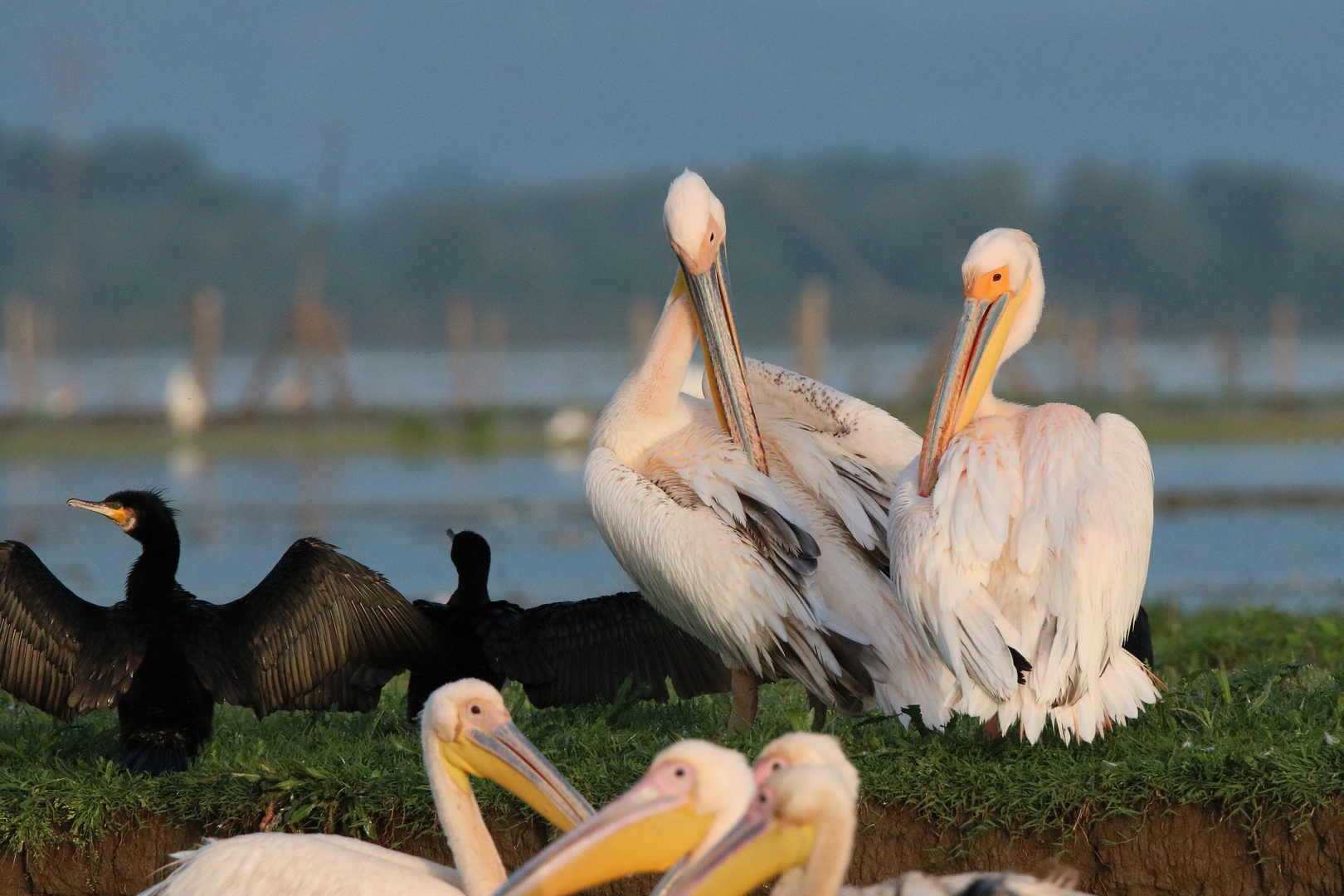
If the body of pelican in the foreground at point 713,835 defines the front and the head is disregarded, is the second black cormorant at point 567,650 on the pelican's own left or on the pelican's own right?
on the pelican's own right

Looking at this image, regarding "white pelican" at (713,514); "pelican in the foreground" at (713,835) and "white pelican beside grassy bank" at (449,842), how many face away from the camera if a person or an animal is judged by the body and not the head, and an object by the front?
0

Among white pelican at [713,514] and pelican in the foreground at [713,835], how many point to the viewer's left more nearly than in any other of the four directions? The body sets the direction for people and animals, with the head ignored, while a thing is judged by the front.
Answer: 2

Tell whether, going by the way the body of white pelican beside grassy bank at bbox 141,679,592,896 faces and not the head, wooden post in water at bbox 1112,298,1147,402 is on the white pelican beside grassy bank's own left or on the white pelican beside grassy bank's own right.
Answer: on the white pelican beside grassy bank's own left

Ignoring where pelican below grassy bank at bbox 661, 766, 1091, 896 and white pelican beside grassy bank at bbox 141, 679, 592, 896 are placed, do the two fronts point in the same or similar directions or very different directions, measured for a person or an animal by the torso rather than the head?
very different directions

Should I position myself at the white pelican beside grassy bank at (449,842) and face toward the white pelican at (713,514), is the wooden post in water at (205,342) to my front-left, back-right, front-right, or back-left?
front-left

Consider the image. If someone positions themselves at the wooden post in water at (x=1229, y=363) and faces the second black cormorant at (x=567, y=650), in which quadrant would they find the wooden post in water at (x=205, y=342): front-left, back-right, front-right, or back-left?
front-right

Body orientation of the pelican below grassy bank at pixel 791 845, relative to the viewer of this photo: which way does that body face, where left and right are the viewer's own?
facing to the left of the viewer

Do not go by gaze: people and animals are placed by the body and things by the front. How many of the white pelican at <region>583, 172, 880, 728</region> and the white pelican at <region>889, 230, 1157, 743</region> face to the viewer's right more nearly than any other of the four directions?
0
